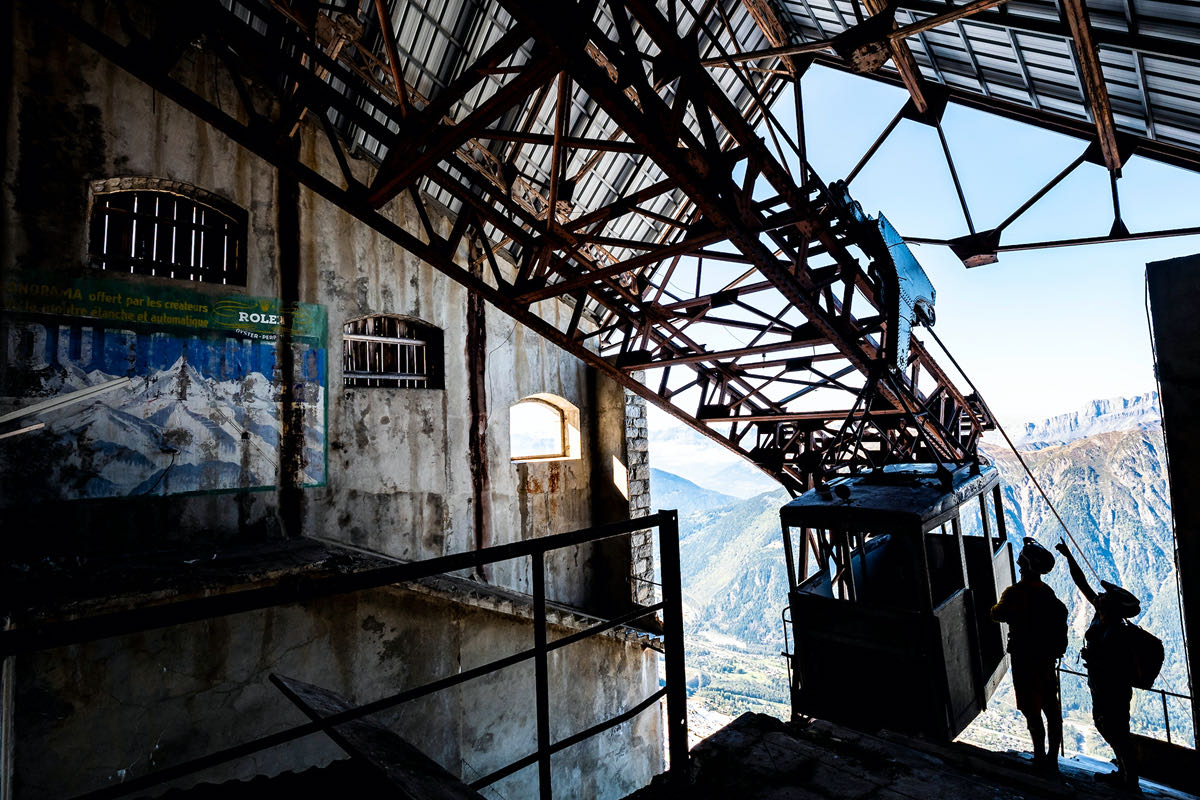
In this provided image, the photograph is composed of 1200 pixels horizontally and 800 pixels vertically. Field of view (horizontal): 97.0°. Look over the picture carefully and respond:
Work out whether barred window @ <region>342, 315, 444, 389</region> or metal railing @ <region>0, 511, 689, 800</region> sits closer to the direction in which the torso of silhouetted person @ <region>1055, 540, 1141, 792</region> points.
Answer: the barred window

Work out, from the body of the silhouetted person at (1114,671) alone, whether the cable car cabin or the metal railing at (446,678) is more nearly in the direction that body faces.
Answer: the cable car cabin

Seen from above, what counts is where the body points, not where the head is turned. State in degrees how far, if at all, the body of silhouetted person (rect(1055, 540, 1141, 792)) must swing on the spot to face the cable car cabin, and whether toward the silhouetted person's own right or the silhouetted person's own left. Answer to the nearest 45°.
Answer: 0° — they already face it

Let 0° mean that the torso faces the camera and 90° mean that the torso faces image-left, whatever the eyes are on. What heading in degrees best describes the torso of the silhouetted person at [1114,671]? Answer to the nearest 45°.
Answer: approximately 90°

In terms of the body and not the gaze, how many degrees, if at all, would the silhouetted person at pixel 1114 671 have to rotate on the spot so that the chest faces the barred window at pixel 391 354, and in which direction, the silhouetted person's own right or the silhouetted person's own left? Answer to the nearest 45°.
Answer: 0° — they already face it
